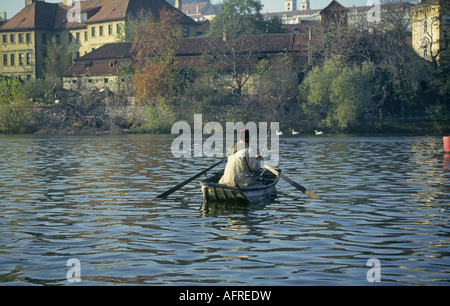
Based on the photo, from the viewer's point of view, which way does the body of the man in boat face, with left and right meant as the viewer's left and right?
facing away from the viewer and to the right of the viewer

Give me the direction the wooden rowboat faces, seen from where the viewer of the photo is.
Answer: facing the viewer and to the left of the viewer
